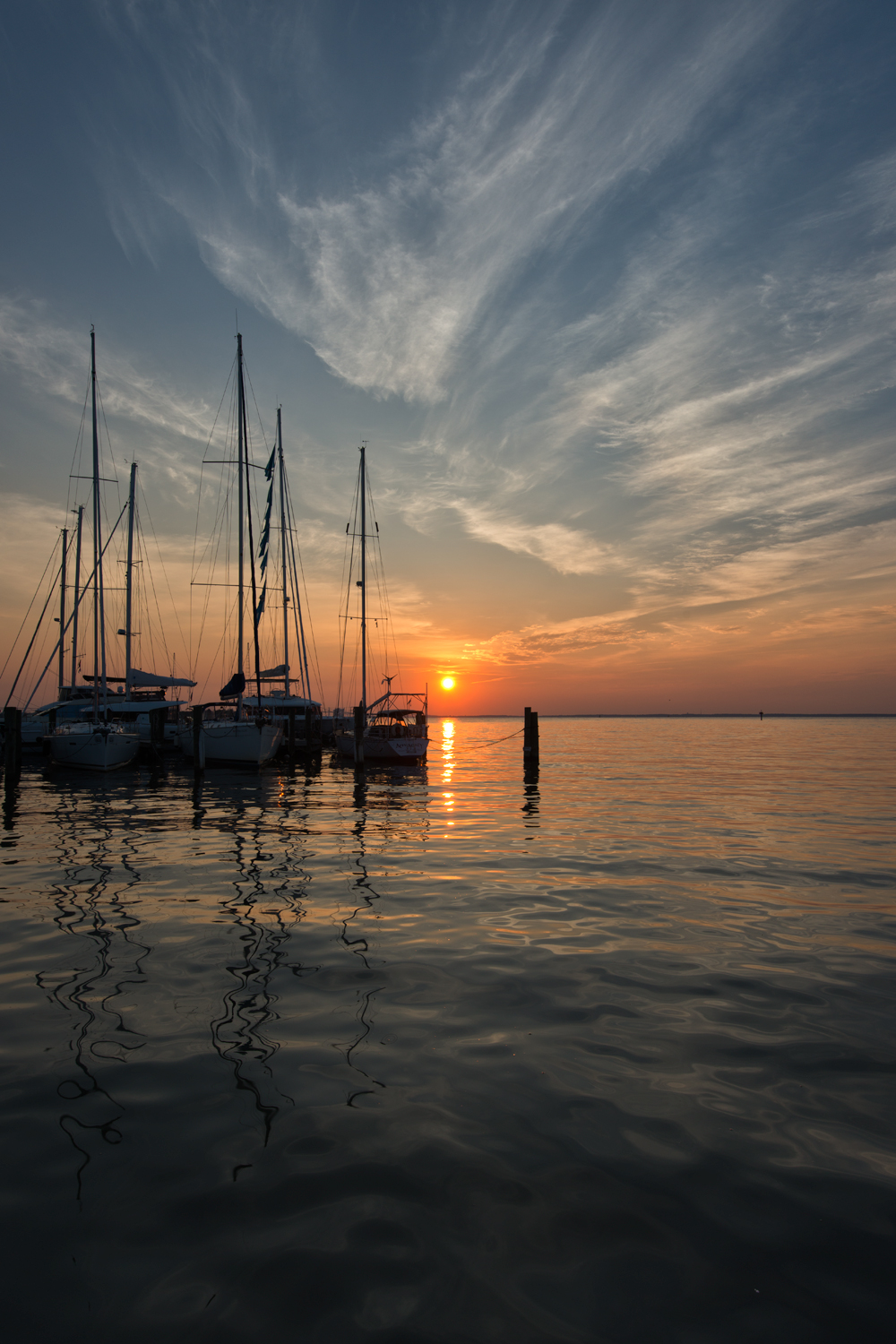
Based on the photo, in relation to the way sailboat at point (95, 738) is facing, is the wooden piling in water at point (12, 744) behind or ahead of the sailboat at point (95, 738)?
ahead

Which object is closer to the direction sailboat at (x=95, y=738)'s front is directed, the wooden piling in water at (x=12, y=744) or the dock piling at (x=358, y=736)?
the wooden piling in water

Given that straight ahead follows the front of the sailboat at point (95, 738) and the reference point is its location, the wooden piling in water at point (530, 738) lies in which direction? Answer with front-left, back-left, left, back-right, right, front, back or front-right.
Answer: front-left

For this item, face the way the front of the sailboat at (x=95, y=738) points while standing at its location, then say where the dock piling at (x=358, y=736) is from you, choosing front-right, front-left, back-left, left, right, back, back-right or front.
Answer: front-left

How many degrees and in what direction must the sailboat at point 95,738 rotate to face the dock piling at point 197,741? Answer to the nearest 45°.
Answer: approximately 45° to its left
